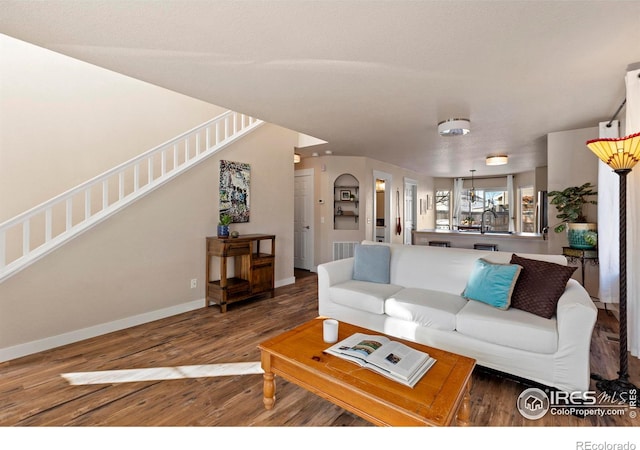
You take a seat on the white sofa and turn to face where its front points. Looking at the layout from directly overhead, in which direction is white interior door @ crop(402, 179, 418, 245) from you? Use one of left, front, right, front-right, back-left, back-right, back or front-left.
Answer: back-right

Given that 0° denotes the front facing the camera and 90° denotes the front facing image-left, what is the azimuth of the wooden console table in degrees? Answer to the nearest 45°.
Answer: approximately 315°

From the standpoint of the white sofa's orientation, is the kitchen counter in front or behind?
behind

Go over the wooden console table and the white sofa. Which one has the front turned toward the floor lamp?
the wooden console table

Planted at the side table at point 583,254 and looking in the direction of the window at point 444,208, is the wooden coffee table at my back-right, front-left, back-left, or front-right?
back-left

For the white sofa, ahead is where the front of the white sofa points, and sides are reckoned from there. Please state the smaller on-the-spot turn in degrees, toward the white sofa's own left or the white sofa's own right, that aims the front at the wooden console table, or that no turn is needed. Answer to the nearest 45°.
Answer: approximately 45° to the white sofa's own right

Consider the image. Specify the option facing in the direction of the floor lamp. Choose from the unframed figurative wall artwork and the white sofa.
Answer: the unframed figurative wall artwork

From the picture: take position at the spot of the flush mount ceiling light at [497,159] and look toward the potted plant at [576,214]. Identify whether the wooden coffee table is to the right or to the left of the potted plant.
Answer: right

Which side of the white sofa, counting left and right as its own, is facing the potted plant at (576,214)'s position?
back

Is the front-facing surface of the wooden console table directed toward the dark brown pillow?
yes
